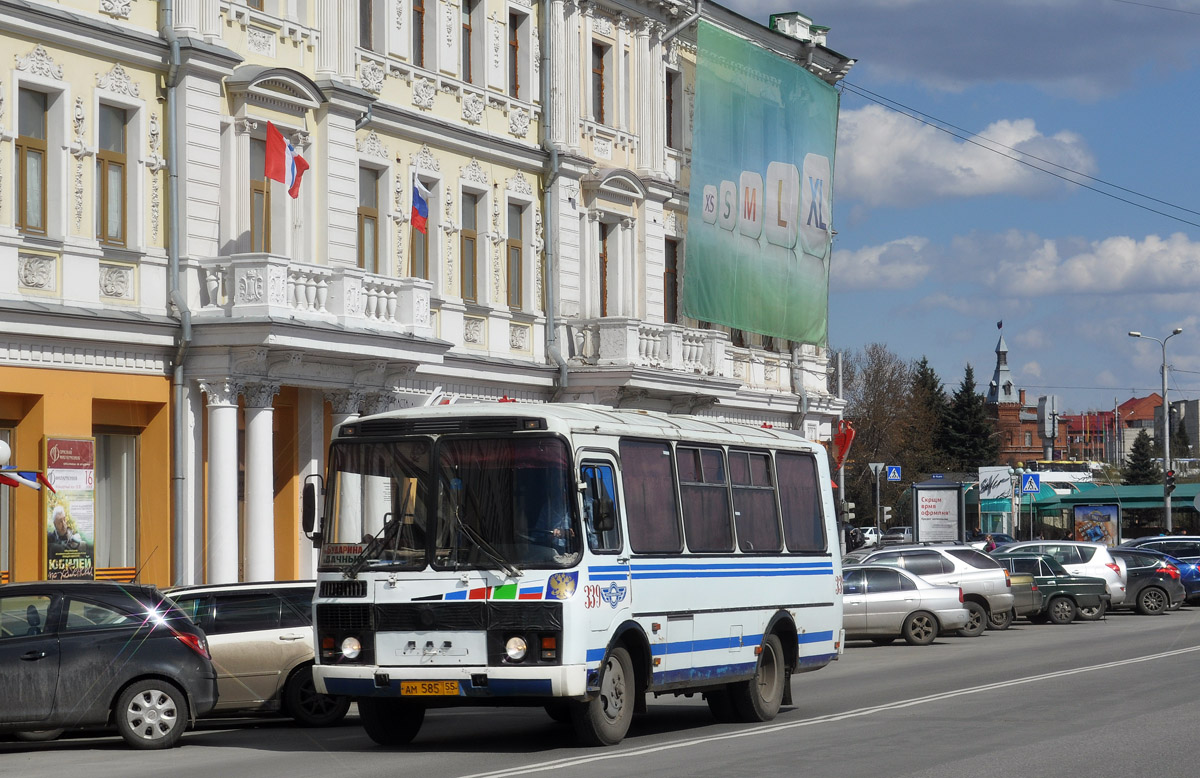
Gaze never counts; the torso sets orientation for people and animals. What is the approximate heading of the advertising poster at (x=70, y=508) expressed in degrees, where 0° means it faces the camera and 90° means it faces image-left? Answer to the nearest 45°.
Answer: approximately 315°

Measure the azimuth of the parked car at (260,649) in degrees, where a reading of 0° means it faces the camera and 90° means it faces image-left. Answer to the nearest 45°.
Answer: approximately 90°

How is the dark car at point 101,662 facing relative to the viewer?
to the viewer's left

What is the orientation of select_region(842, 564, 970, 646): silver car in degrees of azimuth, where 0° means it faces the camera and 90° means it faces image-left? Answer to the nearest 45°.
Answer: approximately 90°

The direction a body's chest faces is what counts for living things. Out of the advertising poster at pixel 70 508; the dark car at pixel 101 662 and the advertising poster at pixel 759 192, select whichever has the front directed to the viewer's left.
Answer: the dark car

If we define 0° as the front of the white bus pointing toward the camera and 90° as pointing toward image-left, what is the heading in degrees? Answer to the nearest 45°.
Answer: approximately 45°
